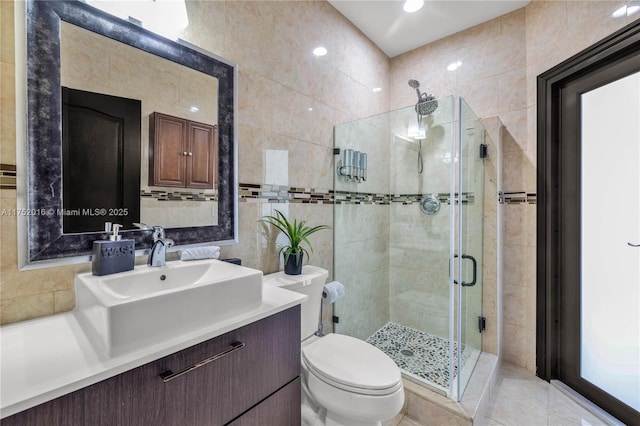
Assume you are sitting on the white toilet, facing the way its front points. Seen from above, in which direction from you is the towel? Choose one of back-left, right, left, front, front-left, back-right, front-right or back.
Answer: back-right

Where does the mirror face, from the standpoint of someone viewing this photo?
facing the viewer and to the right of the viewer

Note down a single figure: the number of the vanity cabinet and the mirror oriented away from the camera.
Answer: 0

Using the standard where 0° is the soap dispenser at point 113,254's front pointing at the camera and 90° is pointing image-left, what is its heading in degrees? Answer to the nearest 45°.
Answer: approximately 315°

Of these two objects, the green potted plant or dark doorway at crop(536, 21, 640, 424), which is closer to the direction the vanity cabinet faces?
the dark doorway

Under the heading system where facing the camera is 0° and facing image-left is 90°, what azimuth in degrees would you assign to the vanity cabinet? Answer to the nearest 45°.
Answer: approximately 315°

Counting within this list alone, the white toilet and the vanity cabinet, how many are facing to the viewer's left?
0

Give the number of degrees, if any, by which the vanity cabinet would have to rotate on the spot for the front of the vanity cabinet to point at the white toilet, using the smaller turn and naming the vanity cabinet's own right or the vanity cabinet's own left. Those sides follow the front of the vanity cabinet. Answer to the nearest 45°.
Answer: approximately 45° to the vanity cabinet's own left
